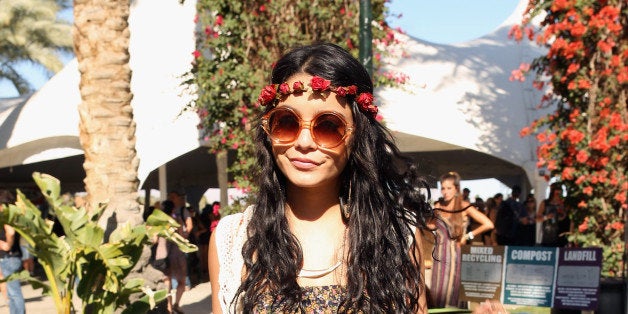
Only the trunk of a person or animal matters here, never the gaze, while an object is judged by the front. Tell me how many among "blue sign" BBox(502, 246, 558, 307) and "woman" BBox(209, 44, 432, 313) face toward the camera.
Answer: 2

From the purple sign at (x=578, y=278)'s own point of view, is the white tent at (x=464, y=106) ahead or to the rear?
to the rear

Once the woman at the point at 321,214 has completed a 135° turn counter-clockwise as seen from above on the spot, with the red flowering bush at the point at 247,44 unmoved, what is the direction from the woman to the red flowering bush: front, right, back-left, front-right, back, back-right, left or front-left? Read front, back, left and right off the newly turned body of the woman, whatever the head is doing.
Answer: front-left

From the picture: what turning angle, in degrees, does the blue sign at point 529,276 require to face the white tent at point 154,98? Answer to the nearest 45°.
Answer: approximately 135° to its right

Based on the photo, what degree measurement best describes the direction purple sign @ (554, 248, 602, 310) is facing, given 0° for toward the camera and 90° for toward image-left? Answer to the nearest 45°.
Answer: approximately 0°

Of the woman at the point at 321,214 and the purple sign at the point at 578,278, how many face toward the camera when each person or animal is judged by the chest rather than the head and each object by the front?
2
